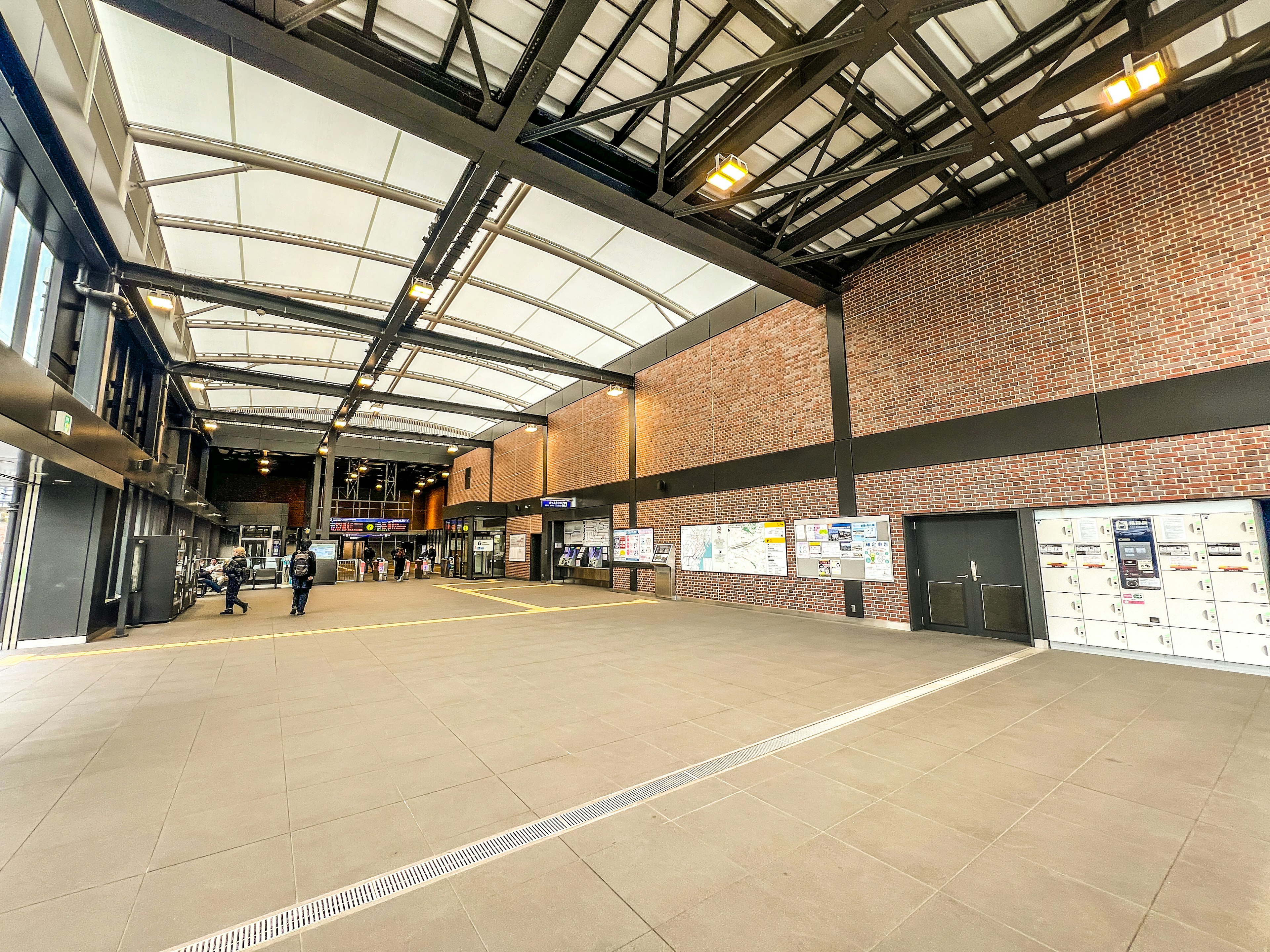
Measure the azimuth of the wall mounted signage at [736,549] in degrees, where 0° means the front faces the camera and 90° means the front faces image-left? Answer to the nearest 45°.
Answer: approximately 45°

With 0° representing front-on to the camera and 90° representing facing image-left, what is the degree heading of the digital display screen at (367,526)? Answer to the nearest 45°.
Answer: approximately 0°

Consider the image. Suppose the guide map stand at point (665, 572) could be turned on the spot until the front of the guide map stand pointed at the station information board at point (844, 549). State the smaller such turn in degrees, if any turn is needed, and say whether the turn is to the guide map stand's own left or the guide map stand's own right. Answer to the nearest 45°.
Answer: approximately 90° to the guide map stand's own left

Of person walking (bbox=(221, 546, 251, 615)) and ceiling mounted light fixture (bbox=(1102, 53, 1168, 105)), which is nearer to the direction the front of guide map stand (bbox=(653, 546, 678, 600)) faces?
the person walking

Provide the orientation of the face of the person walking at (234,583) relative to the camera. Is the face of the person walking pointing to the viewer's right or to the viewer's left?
to the viewer's left

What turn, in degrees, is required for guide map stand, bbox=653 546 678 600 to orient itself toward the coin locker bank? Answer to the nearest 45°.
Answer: approximately 90° to its left

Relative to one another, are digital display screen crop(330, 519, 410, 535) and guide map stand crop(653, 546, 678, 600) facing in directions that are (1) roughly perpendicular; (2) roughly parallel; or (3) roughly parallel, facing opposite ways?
roughly perpendicular

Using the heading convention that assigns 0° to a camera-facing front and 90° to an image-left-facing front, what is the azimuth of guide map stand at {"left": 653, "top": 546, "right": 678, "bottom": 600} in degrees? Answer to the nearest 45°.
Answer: approximately 45°

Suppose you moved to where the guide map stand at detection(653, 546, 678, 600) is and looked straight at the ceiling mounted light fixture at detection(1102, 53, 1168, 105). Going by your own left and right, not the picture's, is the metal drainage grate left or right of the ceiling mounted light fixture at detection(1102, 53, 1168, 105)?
right

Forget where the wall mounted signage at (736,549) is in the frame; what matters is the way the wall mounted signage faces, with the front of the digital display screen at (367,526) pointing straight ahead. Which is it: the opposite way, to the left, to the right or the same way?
to the right

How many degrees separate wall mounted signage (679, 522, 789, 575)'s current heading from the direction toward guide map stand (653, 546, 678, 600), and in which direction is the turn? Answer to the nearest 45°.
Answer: approximately 90° to its right

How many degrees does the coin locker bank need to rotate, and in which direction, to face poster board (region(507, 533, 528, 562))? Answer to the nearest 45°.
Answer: approximately 45° to its right

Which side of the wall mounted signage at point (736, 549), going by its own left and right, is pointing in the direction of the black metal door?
left
